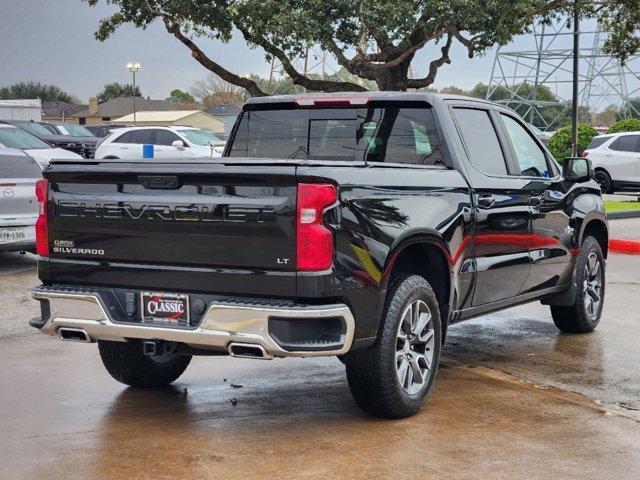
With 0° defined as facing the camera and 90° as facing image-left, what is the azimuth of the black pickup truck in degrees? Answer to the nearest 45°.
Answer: approximately 225°

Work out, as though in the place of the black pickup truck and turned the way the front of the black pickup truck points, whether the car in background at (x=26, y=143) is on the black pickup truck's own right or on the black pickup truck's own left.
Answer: on the black pickup truck's own left

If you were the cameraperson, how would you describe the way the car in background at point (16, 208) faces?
facing away from the viewer

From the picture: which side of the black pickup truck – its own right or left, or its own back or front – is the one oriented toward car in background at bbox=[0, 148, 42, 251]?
left

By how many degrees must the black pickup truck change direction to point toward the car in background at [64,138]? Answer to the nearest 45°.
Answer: approximately 45° to its left

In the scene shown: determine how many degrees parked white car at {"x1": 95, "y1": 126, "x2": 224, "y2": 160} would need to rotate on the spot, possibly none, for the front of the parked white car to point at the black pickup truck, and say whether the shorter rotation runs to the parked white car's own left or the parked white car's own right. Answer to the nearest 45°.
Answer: approximately 45° to the parked white car's own right

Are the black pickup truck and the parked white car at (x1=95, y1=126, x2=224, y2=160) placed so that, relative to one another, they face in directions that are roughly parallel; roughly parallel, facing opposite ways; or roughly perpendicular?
roughly perpendicular
